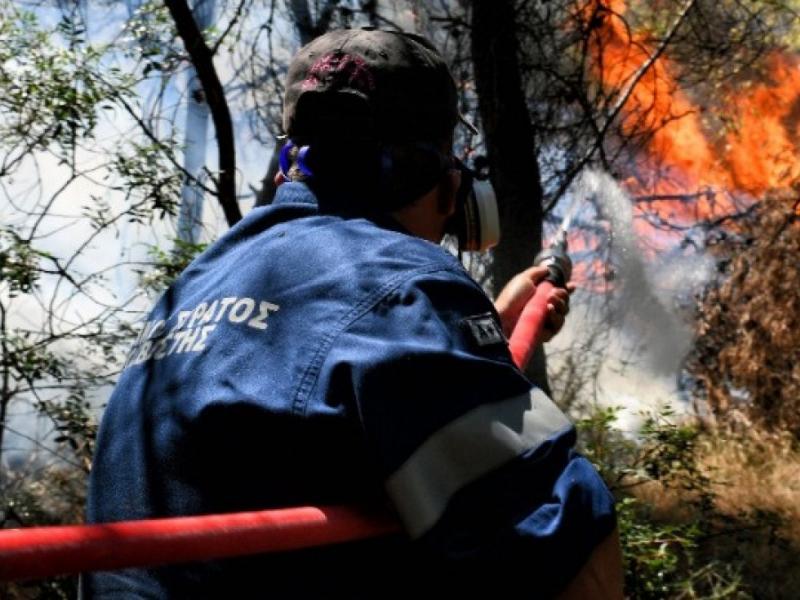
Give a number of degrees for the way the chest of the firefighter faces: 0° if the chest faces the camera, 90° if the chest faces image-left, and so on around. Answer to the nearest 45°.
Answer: approximately 225°

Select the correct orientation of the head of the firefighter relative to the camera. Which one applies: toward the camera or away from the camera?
away from the camera
